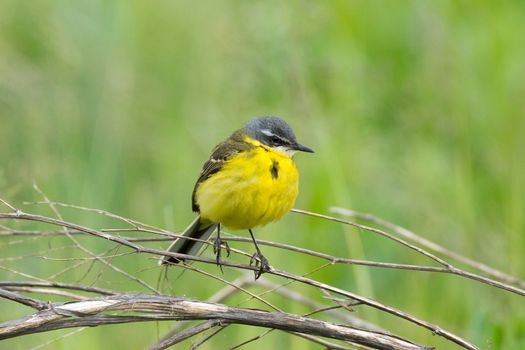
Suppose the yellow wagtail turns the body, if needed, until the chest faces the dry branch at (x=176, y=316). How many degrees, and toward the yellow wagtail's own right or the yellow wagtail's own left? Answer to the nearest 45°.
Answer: approximately 45° to the yellow wagtail's own right

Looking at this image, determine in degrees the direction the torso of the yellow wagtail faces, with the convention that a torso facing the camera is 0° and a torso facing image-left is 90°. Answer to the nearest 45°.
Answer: approximately 315°
